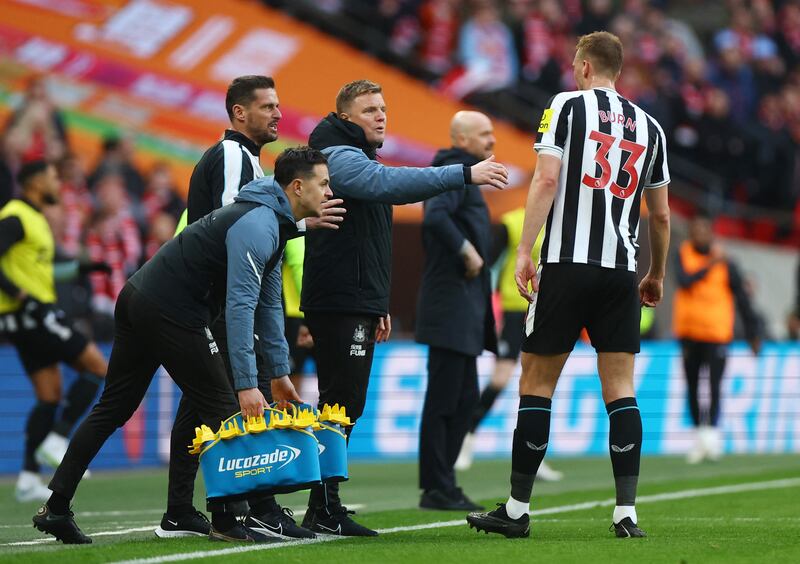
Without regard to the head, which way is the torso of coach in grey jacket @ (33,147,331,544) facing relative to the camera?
to the viewer's right

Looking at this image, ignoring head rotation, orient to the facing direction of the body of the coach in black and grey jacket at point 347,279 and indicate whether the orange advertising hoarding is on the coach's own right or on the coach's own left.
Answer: on the coach's own left

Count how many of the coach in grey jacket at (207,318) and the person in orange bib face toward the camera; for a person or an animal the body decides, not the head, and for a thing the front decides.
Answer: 1

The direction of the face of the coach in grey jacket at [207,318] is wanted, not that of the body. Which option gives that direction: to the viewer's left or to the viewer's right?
to the viewer's right

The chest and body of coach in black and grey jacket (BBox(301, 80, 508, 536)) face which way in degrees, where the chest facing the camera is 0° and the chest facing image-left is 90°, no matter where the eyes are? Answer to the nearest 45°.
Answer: approximately 270°

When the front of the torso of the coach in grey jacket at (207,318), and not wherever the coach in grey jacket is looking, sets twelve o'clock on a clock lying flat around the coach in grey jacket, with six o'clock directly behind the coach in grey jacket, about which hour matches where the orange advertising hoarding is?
The orange advertising hoarding is roughly at 9 o'clock from the coach in grey jacket.

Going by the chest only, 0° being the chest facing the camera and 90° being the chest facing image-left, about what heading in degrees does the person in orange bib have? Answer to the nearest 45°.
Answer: approximately 0°

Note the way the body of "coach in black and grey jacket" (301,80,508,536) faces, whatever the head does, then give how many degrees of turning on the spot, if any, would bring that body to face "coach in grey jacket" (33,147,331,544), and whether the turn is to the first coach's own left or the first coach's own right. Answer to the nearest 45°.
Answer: approximately 135° to the first coach's own right

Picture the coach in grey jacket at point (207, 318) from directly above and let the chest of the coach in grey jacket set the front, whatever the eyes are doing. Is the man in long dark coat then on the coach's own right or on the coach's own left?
on the coach's own left

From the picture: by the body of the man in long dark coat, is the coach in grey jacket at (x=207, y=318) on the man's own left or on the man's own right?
on the man's own right

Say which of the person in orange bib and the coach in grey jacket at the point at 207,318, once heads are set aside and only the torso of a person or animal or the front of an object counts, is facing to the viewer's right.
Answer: the coach in grey jacket

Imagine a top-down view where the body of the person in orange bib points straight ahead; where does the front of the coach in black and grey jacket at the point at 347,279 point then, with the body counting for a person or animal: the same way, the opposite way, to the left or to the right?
to the left
